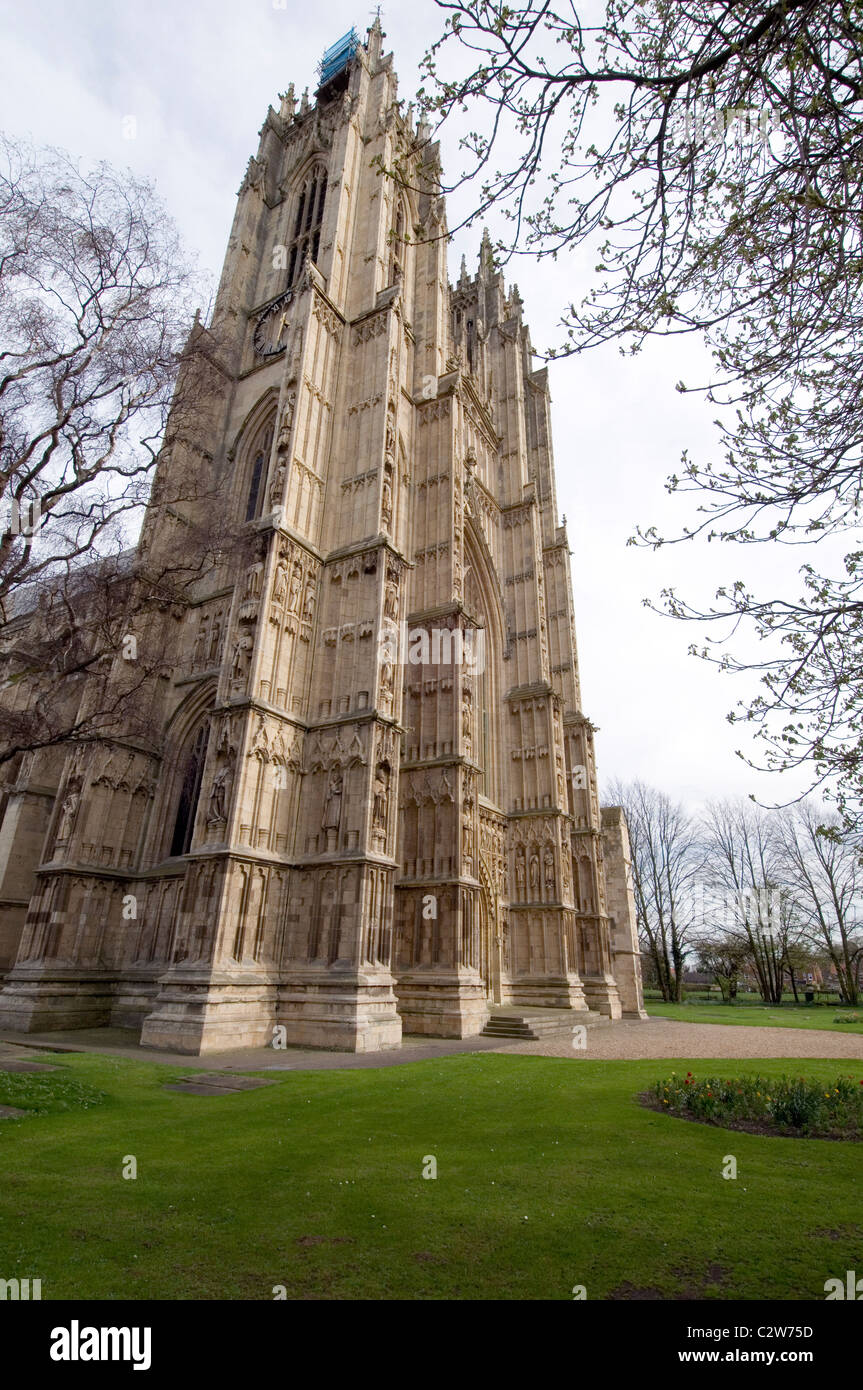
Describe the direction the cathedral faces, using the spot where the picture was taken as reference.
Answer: facing the viewer and to the right of the viewer
